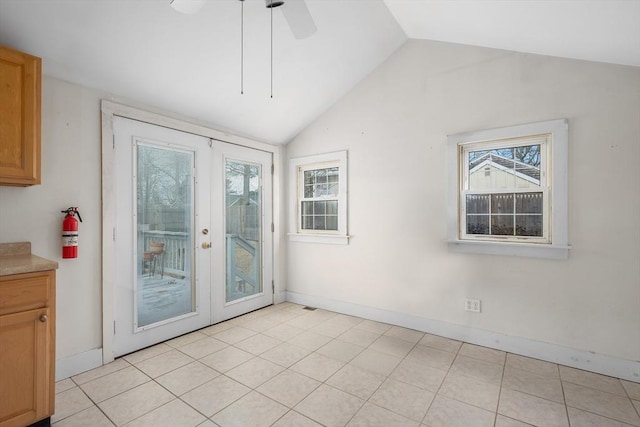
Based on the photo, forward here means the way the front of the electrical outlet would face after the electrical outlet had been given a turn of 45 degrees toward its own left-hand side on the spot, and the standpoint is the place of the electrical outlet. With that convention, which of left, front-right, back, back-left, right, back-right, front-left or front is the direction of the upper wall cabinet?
right

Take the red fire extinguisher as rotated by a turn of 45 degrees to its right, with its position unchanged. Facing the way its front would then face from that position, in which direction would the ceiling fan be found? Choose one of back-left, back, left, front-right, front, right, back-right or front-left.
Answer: left

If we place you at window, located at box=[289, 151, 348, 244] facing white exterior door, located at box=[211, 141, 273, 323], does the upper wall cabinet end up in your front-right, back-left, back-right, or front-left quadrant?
front-left

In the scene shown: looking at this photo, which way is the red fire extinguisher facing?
toward the camera

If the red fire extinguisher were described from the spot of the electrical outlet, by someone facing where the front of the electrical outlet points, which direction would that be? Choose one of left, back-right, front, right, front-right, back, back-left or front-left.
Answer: front-right

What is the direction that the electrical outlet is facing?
toward the camera

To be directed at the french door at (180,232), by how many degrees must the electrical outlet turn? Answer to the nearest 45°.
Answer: approximately 45° to its right

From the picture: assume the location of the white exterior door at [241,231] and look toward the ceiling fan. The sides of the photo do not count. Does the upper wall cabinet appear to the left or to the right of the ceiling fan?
right

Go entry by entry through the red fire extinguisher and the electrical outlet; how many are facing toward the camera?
2

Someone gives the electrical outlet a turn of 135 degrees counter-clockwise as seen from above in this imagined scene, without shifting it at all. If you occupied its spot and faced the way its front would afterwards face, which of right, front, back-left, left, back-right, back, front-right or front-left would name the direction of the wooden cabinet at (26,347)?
back

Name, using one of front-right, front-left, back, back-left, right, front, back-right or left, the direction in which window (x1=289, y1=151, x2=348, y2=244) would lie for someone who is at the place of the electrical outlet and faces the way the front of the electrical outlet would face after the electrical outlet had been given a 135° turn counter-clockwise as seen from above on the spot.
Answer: back-left

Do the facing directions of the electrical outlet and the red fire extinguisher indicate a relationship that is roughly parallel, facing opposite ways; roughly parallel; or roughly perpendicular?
roughly perpendicular

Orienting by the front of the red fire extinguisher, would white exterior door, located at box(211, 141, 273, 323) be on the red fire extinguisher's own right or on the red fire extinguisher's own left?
on the red fire extinguisher's own left
